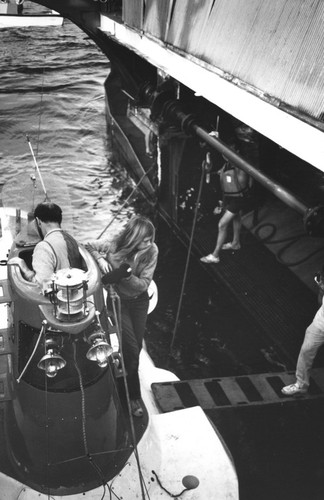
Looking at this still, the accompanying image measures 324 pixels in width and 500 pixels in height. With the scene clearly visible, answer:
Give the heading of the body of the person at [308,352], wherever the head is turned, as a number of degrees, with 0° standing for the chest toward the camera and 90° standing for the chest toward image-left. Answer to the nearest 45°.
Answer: approximately 90°

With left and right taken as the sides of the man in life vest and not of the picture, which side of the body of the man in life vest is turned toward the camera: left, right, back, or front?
left
